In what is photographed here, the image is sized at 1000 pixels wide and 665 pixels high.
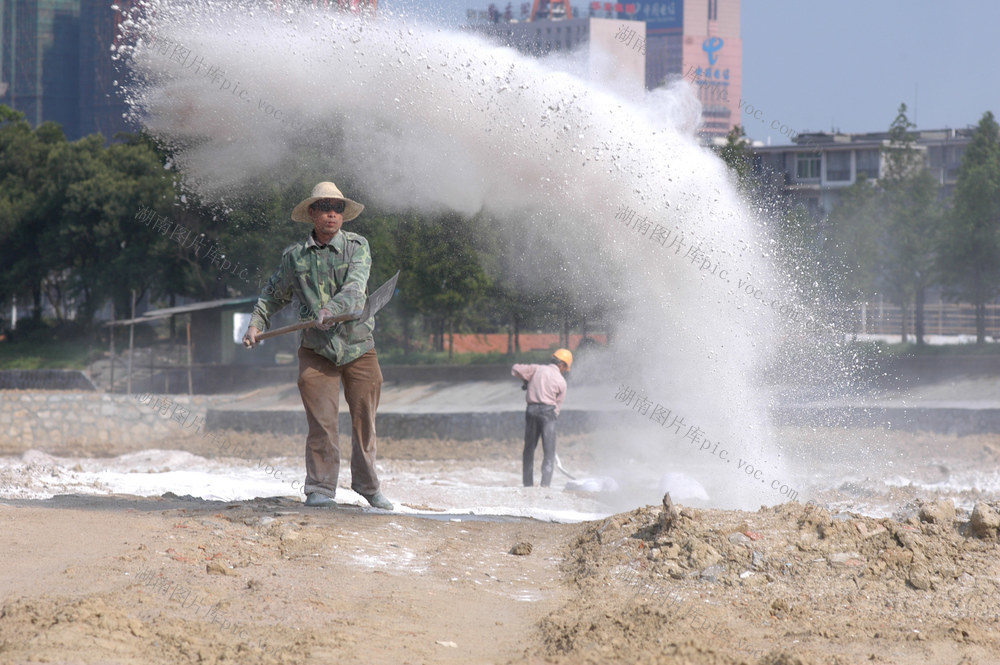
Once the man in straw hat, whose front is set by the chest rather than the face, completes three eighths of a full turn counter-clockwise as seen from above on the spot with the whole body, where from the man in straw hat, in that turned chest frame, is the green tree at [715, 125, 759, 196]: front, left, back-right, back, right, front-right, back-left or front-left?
front

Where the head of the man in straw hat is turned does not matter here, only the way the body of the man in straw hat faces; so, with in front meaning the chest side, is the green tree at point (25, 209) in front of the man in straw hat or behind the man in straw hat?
behind

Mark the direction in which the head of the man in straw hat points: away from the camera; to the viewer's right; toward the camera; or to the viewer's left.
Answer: toward the camera

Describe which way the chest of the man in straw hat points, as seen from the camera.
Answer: toward the camera

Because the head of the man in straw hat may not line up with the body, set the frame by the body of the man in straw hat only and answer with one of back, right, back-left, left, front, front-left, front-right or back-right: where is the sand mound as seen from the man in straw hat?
front-left

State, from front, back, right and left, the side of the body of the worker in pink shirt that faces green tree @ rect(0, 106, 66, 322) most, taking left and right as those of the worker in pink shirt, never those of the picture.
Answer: left

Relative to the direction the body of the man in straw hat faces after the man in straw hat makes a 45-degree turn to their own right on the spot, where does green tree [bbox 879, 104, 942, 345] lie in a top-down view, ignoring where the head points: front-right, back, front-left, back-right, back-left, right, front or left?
back

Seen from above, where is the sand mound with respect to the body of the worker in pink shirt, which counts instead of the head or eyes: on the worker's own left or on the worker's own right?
on the worker's own right

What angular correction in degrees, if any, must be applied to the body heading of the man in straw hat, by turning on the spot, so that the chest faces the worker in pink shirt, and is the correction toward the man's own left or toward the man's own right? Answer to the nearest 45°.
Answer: approximately 135° to the man's own left

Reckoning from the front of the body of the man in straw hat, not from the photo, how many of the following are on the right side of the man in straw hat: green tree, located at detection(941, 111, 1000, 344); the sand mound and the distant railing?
0

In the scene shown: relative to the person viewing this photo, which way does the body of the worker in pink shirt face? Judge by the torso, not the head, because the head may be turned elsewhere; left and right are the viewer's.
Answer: facing away from the viewer and to the right of the viewer

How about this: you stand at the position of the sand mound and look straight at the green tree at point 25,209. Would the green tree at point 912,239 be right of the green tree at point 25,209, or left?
right

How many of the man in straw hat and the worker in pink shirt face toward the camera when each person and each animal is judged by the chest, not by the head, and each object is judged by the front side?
1
